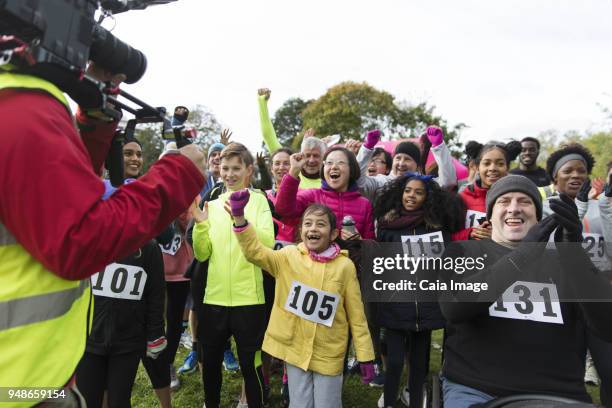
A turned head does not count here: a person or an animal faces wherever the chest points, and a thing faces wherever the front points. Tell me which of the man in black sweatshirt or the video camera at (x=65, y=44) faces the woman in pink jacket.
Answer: the video camera

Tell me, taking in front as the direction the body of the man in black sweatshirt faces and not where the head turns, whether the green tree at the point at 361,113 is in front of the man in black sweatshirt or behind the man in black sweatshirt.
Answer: behind

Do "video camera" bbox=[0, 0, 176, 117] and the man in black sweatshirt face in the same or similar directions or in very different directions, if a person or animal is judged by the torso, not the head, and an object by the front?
very different directions

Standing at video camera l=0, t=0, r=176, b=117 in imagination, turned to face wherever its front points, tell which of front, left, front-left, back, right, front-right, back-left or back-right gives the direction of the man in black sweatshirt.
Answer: front-right

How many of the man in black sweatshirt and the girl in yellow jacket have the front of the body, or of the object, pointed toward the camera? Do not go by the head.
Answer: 2

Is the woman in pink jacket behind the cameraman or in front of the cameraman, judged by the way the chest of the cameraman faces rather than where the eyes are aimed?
in front

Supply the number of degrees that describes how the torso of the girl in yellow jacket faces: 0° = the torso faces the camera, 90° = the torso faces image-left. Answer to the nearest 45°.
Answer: approximately 0°

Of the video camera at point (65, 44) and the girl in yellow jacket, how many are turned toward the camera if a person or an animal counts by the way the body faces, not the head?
1

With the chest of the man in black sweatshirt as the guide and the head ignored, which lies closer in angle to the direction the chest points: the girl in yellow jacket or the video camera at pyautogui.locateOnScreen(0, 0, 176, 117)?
the video camera

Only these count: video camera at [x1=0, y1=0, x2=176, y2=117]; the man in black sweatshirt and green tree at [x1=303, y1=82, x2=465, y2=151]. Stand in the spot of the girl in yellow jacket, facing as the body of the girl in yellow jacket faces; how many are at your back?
1

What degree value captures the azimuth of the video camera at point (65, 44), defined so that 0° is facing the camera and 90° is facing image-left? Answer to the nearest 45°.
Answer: approximately 225°

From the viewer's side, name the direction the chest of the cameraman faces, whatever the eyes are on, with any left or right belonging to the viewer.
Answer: facing away from the viewer and to the right of the viewer

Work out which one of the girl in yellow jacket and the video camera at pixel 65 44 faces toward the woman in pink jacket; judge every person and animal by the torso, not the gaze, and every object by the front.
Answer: the video camera
